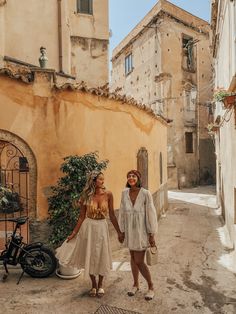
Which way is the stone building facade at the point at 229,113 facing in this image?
to the viewer's left

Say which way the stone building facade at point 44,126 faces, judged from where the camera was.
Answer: facing the viewer and to the right of the viewer

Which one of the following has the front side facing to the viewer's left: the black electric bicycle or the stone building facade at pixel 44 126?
the black electric bicycle

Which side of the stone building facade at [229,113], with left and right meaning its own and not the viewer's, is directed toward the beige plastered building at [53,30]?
front

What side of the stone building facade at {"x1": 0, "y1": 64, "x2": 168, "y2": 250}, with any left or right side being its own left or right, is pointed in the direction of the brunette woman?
front

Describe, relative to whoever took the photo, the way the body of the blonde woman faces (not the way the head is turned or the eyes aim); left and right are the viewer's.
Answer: facing the viewer

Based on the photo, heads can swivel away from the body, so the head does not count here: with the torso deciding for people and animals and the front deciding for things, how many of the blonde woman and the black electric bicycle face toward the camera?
1

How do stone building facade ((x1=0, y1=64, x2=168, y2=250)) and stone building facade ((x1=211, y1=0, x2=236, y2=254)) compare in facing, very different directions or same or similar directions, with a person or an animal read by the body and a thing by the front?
very different directions

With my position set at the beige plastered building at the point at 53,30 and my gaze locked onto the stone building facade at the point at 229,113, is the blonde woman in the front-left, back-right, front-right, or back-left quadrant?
front-right

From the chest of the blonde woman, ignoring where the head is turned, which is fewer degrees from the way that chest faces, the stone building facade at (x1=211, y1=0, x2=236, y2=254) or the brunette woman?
the brunette woman

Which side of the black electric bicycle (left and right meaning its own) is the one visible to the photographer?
left

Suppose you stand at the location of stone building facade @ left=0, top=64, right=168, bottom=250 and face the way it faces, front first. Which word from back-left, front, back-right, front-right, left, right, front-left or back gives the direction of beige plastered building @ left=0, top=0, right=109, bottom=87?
back-left

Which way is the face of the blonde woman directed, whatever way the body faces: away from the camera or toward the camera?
toward the camera

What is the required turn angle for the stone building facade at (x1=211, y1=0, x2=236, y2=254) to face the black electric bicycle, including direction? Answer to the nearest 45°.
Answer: approximately 45° to its left
